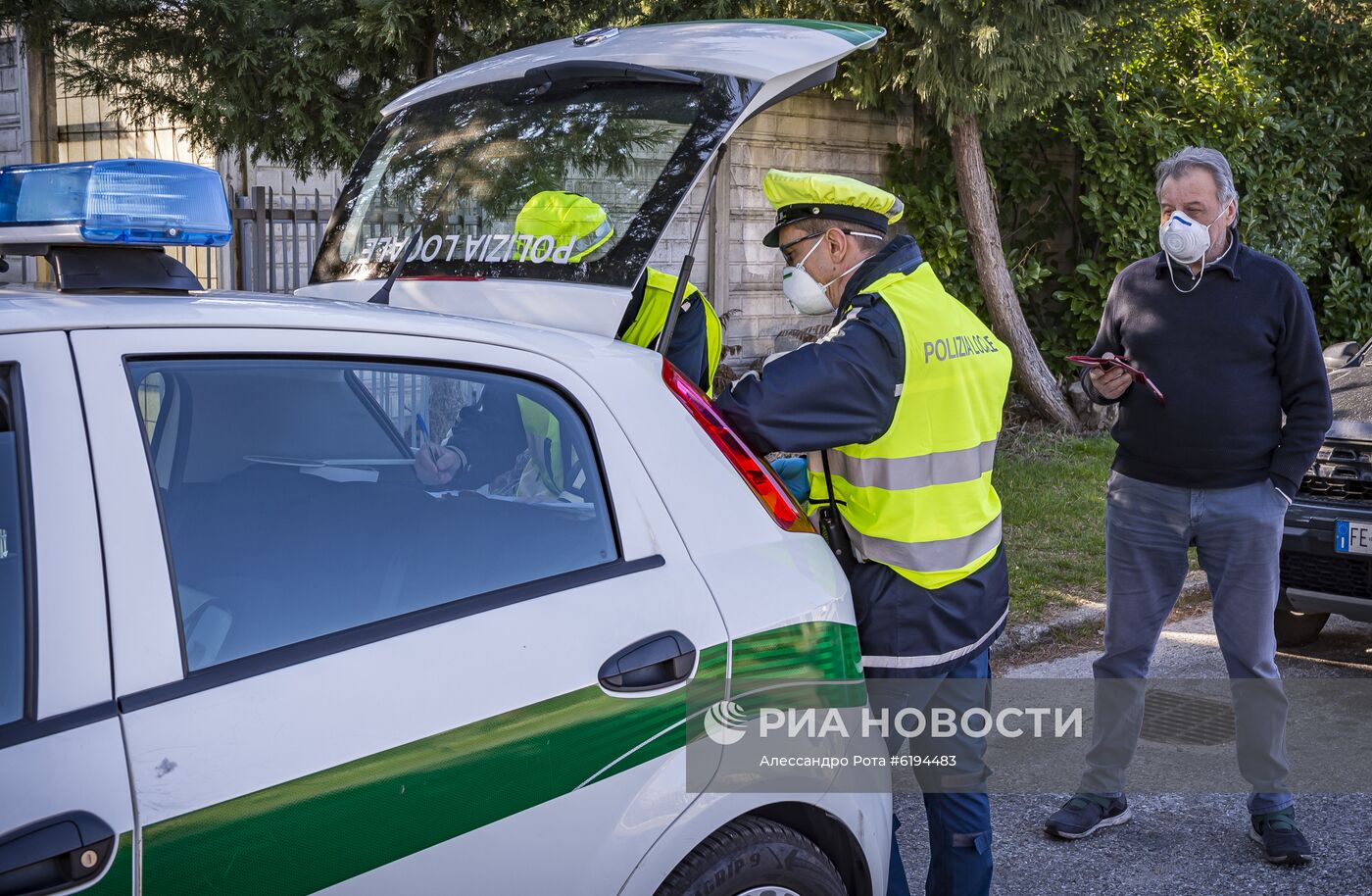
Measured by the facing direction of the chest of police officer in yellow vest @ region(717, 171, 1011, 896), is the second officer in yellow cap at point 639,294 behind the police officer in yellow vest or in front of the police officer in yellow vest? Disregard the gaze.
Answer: in front

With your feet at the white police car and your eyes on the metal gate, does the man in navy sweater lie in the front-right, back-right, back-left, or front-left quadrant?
front-right

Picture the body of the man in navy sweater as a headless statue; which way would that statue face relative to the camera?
toward the camera

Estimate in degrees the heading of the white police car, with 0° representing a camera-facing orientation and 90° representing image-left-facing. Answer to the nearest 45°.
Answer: approximately 45°

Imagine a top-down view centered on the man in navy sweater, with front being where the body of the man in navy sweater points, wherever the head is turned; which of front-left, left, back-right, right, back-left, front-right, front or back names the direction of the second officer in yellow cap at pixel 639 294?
front-right

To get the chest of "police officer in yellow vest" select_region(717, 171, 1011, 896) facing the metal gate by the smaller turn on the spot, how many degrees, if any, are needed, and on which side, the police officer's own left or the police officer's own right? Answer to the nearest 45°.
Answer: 0° — they already face it

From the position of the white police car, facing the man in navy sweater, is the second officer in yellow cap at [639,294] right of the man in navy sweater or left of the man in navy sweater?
left

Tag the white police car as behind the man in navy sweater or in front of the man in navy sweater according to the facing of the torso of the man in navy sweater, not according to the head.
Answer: in front

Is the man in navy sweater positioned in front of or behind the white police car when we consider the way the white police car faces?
behind

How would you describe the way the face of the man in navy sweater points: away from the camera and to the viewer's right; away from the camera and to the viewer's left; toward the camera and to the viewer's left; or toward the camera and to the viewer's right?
toward the camera and to the viewer's left

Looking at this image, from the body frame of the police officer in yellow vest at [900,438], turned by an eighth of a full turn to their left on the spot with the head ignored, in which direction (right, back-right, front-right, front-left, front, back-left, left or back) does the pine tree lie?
right

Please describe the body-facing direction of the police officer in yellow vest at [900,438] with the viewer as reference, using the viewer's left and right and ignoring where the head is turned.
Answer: facing away from the viewer and to the left of the viewer

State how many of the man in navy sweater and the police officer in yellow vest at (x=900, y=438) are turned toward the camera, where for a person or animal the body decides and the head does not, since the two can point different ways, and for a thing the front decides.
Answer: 1

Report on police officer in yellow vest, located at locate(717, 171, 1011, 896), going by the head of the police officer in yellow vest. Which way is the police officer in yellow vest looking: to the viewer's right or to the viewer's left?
to the viewer's left
